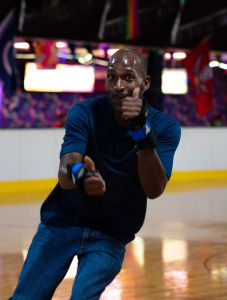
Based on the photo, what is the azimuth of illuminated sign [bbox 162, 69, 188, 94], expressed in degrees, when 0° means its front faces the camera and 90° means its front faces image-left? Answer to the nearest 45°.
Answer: approximately 0°

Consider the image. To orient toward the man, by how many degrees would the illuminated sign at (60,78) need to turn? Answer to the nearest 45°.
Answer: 0° — it already faces them

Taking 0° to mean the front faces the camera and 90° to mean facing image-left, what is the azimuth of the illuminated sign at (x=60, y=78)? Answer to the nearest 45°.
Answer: approximately 0°

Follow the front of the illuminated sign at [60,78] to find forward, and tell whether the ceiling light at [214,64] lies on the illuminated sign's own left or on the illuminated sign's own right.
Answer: on the illuminated sign's own left

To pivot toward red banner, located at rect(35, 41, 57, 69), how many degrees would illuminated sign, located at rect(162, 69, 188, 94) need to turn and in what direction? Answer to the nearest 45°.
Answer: approximately 45° to its right
